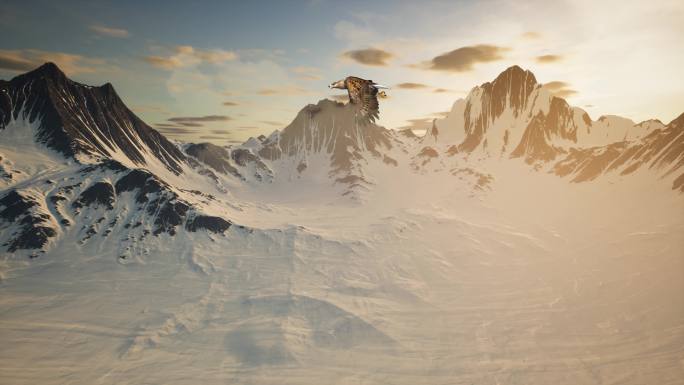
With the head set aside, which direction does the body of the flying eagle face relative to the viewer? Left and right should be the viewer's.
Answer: facing to the left of the viewer
